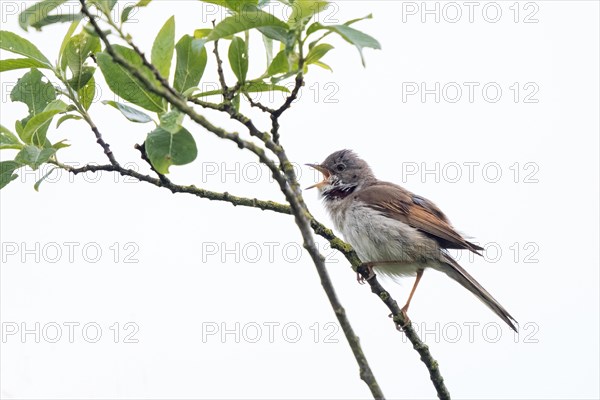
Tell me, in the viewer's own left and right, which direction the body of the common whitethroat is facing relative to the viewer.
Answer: facing to the left of the viewer
